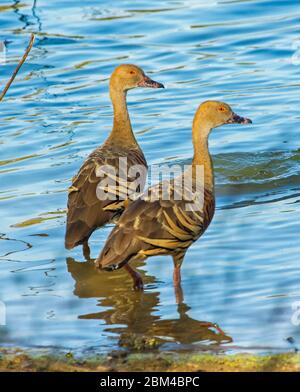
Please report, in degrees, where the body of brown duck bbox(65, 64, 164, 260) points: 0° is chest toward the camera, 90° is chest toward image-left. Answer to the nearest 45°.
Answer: approximately 225°

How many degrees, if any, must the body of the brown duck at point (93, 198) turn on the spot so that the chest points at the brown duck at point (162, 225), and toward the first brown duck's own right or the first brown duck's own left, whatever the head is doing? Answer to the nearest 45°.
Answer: approximately 90° to the first brown duck's own right

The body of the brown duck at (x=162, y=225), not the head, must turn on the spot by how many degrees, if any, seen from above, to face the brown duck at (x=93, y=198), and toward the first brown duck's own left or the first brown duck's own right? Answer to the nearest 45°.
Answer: approximately 135° to the first brown duck's own left
